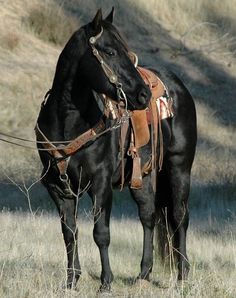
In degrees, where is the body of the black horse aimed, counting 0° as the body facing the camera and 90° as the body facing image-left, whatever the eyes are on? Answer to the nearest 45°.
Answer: approximately 45°

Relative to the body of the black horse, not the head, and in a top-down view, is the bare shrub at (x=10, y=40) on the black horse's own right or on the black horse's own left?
on the black horse's own right

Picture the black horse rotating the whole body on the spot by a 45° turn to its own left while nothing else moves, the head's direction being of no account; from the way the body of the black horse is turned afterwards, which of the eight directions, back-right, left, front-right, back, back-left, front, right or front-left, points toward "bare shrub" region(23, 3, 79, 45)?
back
